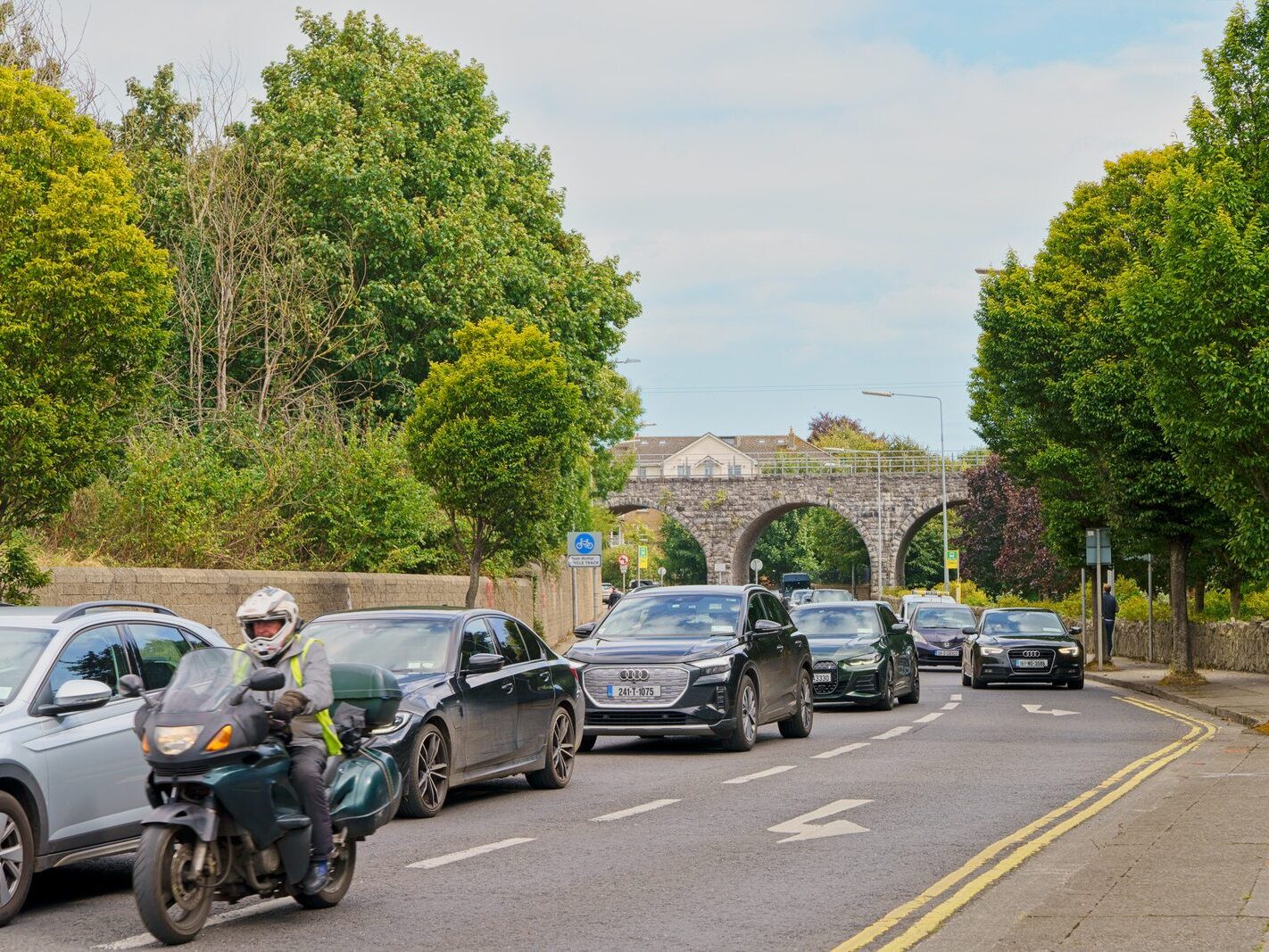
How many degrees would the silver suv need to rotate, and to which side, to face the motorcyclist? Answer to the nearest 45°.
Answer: approximately 90° to its left

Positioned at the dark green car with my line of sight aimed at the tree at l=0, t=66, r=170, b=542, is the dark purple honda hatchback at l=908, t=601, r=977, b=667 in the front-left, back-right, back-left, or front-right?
back-right

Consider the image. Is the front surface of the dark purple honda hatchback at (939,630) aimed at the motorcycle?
yes

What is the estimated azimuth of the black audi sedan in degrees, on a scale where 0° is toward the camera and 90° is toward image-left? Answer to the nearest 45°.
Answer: approximately 0°

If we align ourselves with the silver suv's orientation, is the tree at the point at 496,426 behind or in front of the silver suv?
behind

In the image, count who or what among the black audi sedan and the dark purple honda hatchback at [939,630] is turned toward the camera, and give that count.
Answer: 2

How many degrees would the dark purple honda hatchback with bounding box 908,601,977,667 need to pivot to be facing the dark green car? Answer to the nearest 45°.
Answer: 0° — it already faces it

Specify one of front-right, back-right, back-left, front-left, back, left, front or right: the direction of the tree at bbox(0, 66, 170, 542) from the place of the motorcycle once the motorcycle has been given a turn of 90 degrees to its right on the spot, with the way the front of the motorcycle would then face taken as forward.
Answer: front-right

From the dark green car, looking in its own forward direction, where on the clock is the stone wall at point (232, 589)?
The stone wall is roughly at 1 o'clock from the dark green car.

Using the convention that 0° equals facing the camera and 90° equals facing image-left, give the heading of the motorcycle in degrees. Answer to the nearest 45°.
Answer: approximately 45°

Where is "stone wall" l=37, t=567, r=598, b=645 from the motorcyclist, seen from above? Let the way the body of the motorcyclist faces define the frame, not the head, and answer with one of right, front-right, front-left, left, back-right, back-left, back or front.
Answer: back-right

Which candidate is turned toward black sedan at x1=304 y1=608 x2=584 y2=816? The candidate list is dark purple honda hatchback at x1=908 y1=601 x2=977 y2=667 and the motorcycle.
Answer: dark purple honda hatchback at x1=908 y1=601 x2=977 y2=667

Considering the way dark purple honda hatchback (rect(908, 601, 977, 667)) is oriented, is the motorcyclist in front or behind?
in front

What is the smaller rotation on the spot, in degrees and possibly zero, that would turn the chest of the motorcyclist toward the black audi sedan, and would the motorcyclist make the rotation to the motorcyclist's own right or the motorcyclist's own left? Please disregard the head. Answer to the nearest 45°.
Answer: approximately 180°

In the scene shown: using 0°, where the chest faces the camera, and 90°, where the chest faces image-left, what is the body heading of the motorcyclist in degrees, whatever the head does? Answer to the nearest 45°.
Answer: approximately 45°

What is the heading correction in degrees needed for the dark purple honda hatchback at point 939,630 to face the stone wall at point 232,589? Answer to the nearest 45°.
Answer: approximately 45° to its right
